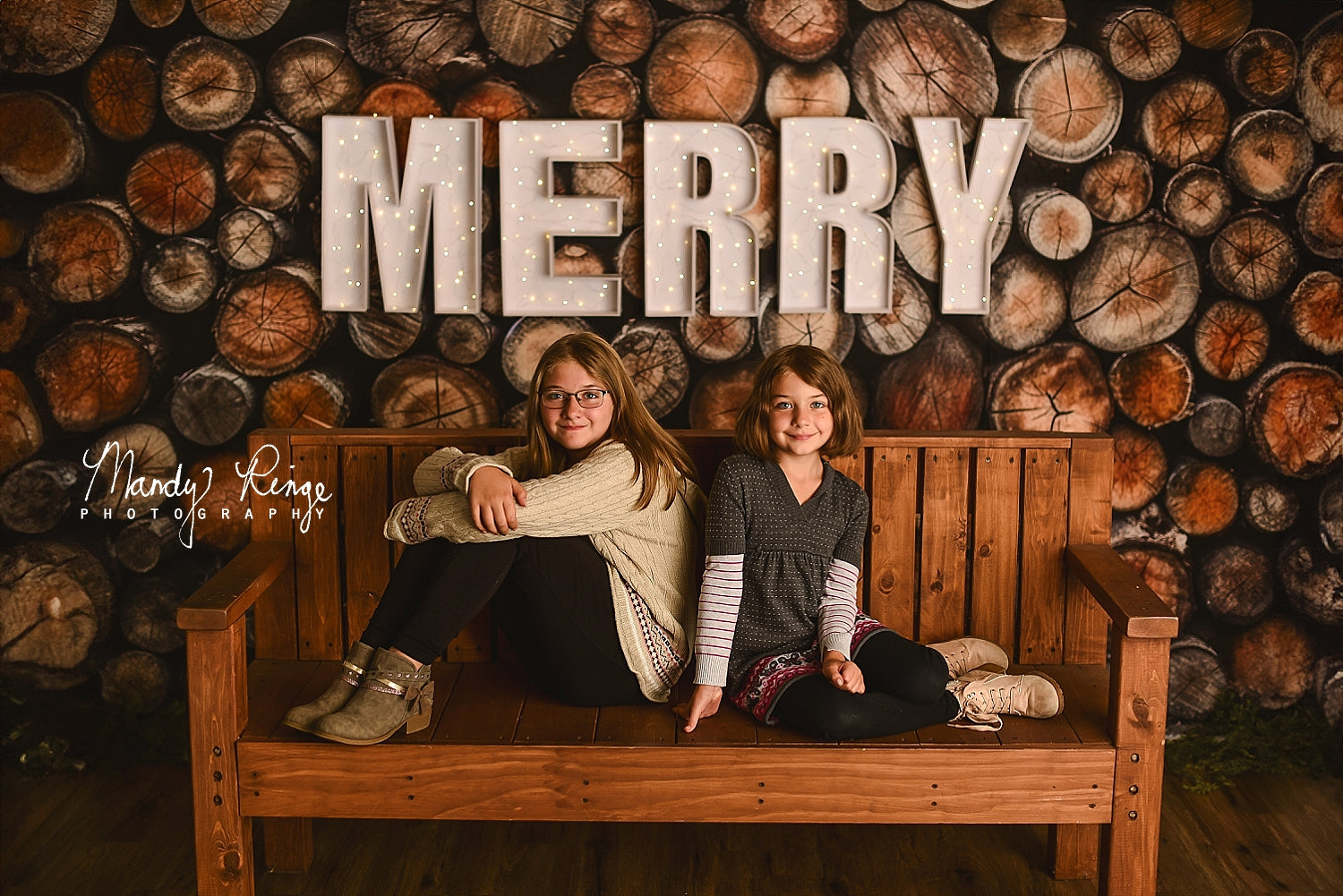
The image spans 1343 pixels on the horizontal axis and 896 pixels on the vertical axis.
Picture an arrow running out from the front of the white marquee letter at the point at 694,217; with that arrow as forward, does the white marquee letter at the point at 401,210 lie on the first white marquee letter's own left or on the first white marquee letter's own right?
on the first white marquee letter's own right

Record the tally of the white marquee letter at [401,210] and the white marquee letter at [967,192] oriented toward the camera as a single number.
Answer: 2

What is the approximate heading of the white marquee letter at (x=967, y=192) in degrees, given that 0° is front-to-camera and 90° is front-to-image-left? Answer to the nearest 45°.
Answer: approximately 0°

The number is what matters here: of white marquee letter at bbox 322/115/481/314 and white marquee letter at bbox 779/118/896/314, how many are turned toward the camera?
2

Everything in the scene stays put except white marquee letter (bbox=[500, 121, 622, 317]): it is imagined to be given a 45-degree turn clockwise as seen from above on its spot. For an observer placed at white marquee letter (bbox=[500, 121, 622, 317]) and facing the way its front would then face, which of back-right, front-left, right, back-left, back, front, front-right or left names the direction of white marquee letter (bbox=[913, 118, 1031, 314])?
back-left
